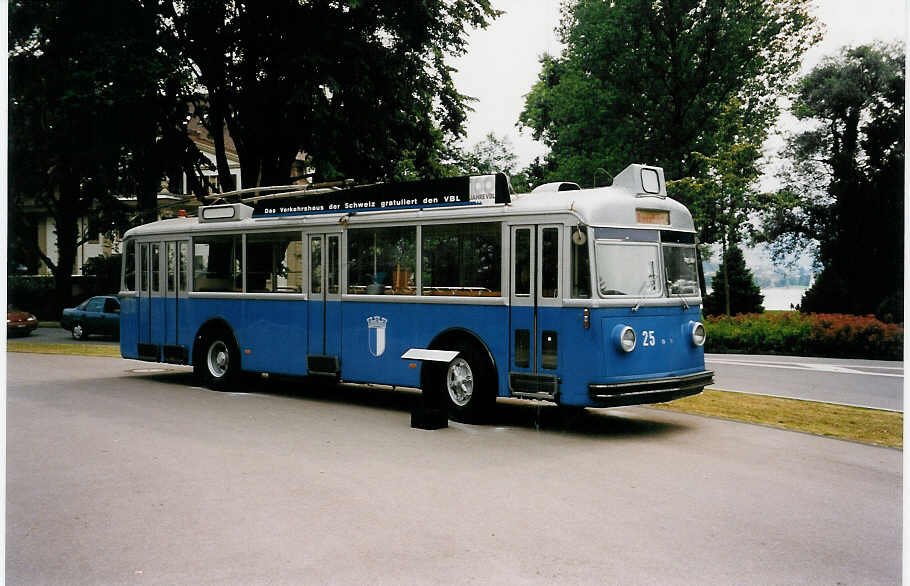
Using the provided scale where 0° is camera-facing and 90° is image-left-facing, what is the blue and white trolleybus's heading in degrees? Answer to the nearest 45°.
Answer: approximately 315°

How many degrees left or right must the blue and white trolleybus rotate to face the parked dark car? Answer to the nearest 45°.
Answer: approximately 180°

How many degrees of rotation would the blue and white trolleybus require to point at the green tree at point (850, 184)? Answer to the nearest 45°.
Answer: approximately 90° to its left

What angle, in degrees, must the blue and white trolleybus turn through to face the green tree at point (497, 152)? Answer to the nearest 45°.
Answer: approximately 135° to its left

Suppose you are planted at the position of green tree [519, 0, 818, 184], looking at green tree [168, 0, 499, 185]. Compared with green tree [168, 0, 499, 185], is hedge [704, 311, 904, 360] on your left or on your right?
left

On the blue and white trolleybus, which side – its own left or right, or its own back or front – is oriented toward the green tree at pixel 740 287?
left

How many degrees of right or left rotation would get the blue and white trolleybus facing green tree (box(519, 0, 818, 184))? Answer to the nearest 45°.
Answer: approximately 135° to its left

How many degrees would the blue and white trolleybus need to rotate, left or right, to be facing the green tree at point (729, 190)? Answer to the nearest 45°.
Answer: approximately 90° to its left

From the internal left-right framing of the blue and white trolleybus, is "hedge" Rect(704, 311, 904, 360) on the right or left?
on its left

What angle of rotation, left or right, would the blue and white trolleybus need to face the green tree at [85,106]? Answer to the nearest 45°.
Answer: approximately 180°
